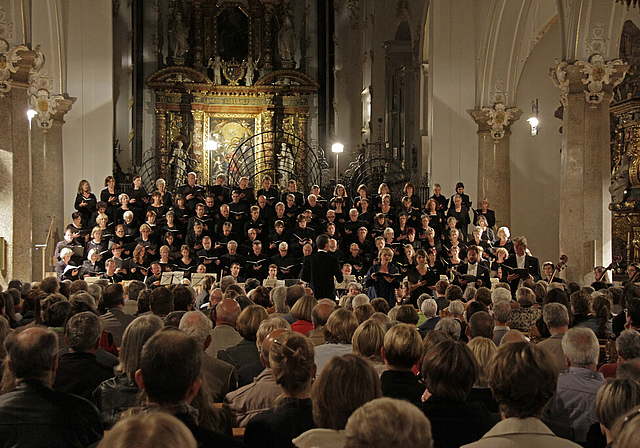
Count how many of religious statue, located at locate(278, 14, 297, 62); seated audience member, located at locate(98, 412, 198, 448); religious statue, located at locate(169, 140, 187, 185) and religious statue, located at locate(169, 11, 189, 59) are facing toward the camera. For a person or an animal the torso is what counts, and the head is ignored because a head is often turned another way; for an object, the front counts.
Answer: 3

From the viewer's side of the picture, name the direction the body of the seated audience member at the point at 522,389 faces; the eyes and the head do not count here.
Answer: away from the camera

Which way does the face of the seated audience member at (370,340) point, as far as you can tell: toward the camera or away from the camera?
away from the camera

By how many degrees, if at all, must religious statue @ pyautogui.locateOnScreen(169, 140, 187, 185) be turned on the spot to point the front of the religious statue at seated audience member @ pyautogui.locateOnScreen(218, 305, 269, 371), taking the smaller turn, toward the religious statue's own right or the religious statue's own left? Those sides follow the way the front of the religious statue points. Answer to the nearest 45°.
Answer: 0° — it already faces them

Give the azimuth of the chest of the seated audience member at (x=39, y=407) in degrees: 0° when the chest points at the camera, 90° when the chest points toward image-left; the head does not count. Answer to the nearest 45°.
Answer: approximately 180°

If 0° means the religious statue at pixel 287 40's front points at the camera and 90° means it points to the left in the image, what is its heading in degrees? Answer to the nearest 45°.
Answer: approximately 0°

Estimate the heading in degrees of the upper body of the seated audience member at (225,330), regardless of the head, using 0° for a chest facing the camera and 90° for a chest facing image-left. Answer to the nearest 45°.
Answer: approximately 180°

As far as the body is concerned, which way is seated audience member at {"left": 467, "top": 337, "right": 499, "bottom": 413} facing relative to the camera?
away from the camera

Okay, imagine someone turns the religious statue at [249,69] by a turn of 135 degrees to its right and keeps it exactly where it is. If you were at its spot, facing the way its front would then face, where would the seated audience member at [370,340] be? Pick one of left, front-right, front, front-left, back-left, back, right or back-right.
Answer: back-left

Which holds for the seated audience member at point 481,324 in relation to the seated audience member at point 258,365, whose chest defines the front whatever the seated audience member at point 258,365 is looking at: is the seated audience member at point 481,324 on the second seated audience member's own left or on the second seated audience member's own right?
on the second seated audience member's own right

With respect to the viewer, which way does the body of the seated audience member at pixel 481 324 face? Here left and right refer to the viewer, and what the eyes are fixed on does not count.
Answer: facing away from the viewer

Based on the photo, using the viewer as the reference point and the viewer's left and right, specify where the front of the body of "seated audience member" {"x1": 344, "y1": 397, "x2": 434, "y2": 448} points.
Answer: facing away from the viewer

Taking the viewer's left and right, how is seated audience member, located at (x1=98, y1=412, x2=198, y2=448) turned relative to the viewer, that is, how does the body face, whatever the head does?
facing away from the viewer

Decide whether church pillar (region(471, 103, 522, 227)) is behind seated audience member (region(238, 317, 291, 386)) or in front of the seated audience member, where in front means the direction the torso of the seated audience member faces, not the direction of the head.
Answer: in front

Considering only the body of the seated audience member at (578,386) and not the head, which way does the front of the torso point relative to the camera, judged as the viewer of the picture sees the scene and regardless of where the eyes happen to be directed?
away from the camera

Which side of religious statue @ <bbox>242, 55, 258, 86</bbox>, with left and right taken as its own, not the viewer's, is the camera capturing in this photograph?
front

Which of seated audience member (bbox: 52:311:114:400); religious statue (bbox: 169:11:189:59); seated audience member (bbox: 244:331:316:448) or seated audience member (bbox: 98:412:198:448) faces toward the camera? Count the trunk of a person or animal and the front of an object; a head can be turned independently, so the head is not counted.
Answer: the religious statue

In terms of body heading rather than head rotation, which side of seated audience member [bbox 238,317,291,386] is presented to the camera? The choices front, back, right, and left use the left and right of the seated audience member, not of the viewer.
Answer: back
